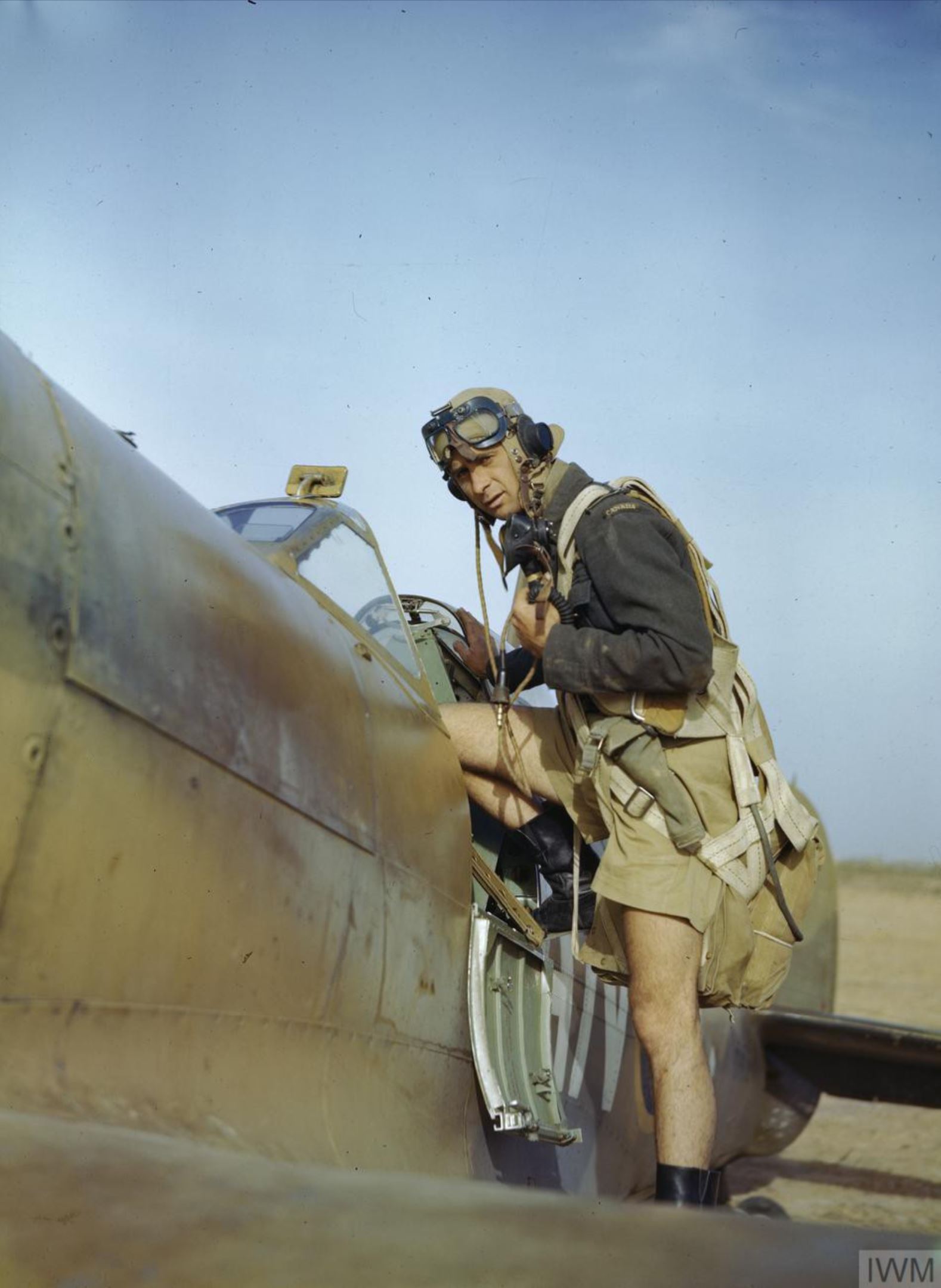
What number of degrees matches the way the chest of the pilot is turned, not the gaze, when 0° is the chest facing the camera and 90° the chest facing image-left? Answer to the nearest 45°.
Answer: approximately 90°
